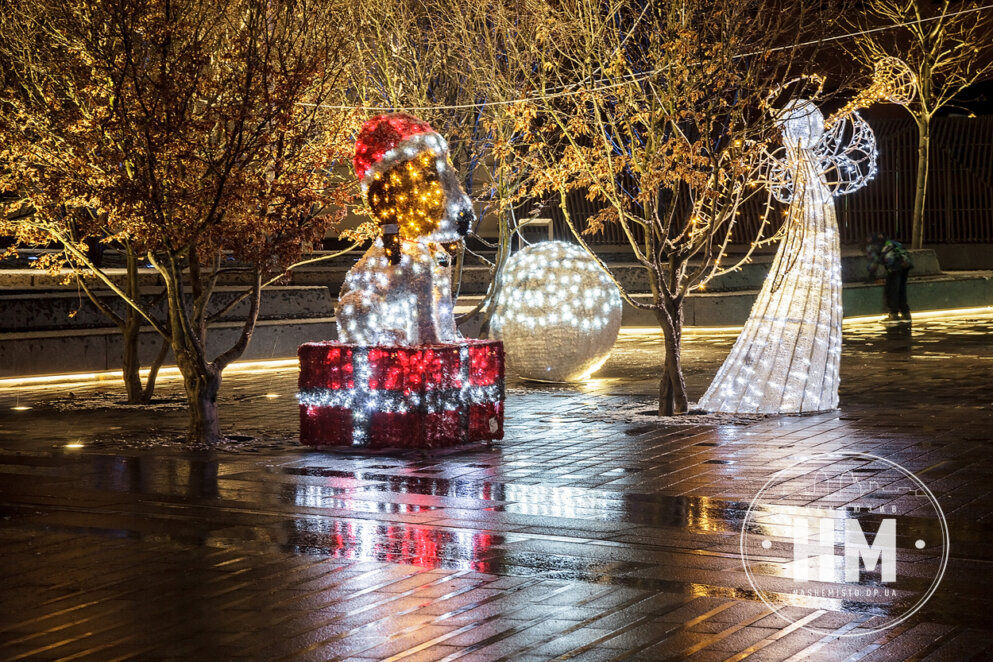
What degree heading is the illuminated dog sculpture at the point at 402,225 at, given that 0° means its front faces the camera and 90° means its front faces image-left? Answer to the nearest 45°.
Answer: approximately 270°

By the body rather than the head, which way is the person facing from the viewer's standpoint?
to the viewer's left

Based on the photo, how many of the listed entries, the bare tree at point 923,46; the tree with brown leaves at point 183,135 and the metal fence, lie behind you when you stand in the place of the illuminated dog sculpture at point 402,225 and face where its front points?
1

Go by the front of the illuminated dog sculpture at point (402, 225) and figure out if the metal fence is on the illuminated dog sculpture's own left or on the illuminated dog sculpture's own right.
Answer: on the illuminated dog sculpture's own left

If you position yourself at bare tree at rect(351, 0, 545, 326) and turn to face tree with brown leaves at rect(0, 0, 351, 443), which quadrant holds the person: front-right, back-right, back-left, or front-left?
back-left
